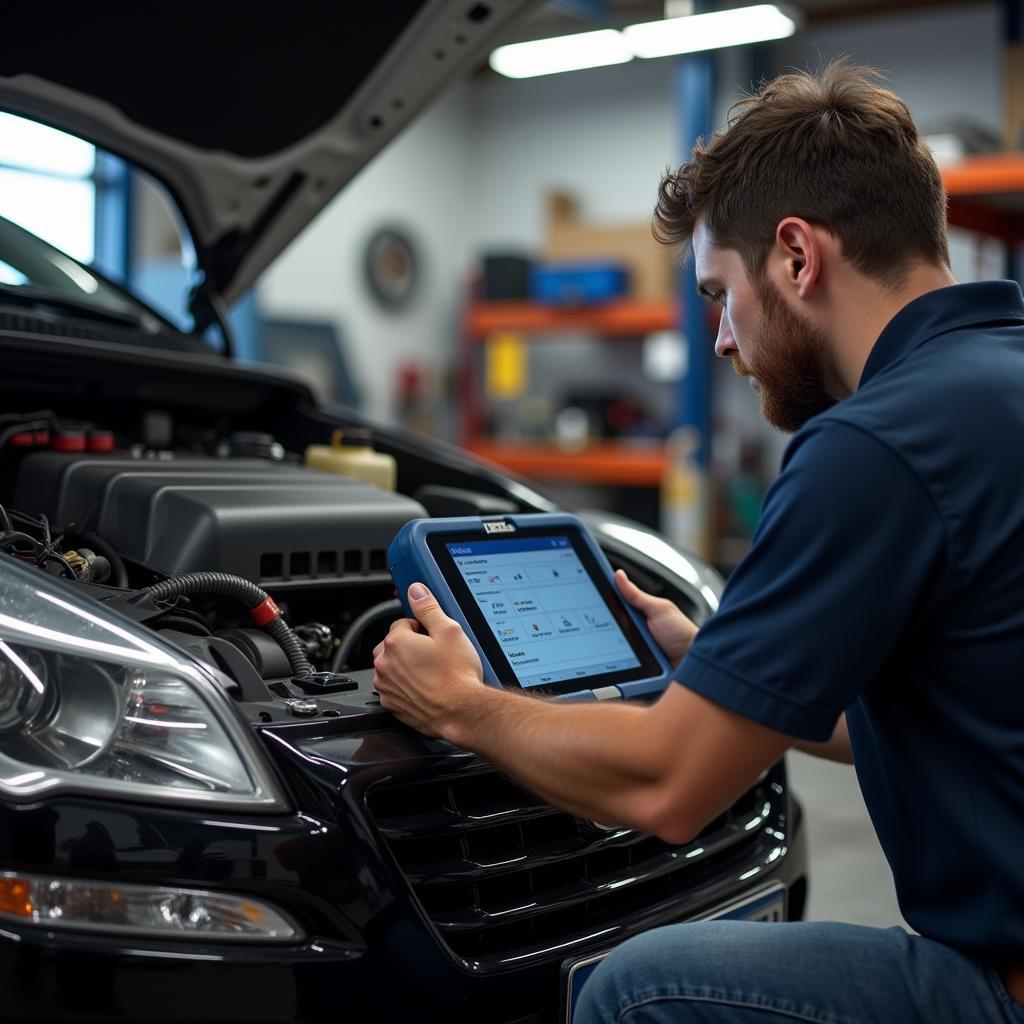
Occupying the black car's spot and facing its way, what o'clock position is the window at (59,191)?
The window is roughly at 7 o'clock from the black car.

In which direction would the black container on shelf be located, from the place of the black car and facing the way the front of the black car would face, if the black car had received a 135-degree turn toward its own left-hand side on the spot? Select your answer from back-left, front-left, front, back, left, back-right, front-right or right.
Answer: front

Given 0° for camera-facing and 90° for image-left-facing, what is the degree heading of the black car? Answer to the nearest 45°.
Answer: approximately 315°

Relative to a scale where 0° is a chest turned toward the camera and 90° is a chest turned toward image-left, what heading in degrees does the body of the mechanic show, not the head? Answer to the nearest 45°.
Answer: approximately 135°

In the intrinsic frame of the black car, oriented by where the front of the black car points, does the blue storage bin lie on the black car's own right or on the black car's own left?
on the black car's own left

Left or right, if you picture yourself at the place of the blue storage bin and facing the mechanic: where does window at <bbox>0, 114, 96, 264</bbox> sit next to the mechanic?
right

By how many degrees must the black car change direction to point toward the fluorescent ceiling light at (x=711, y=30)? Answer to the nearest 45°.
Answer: approximately 135° to its left

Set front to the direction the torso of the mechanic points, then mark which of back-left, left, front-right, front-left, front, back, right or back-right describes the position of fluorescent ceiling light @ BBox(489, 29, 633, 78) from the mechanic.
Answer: front-right

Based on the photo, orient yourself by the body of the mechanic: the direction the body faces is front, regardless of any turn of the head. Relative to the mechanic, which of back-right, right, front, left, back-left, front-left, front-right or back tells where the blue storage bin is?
front-right

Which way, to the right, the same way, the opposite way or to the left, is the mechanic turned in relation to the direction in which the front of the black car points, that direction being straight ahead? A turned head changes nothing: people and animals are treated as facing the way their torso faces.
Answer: the opposite way

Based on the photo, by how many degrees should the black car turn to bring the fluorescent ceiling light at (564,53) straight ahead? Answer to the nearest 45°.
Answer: approximately 135° to its left

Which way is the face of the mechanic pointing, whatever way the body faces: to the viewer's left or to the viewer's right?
to the viewer's left

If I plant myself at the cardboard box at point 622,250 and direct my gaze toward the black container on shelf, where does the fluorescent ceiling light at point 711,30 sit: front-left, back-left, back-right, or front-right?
back-left

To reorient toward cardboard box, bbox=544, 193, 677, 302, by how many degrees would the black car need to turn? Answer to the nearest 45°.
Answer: approximately 135° to its left
